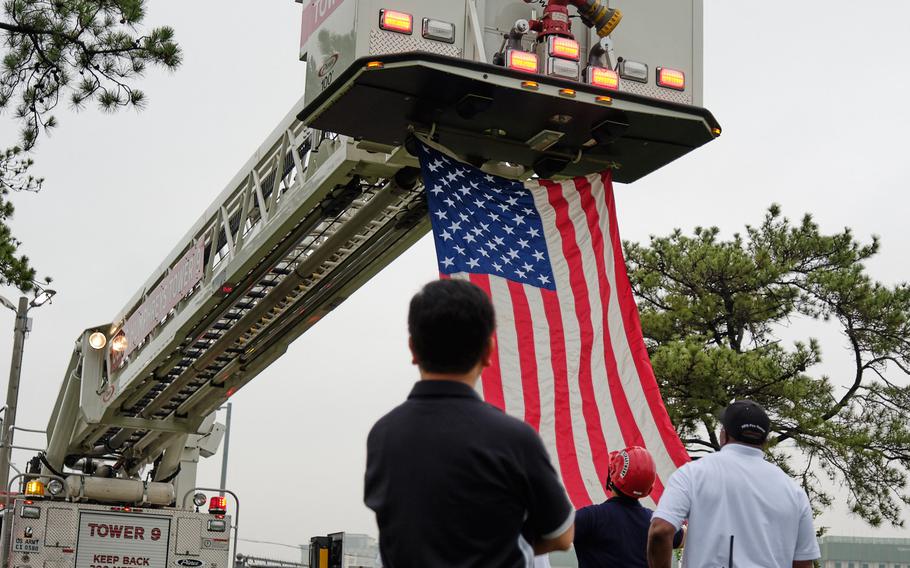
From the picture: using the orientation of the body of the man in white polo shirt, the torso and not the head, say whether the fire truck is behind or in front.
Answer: in front

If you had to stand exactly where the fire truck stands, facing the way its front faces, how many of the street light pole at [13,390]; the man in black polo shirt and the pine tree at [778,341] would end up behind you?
1

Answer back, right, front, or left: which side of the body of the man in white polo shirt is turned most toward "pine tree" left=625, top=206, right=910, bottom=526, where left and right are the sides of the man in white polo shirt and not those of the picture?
front

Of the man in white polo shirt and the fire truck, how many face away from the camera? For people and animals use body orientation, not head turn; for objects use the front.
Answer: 2

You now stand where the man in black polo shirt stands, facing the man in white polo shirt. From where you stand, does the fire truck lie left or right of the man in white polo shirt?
left

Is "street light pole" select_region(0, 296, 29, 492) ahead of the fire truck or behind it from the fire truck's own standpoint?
ahead

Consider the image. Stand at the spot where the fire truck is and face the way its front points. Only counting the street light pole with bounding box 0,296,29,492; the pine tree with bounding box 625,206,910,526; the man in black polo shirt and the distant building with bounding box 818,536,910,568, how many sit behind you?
1

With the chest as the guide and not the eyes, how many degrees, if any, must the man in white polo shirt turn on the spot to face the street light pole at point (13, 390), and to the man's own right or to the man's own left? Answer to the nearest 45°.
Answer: approximately 45° to the man's own left

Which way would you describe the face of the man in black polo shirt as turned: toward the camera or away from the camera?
away from the camera

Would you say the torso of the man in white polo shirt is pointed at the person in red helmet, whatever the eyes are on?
no

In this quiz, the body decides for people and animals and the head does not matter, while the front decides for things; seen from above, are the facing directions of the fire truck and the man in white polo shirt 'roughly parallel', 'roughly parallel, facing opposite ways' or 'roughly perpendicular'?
roughly parallel

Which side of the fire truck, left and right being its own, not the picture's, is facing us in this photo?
back

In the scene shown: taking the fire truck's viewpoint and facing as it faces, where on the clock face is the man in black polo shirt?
The man in black polo shirt is roughly at 6 o'clock from the fire truck.

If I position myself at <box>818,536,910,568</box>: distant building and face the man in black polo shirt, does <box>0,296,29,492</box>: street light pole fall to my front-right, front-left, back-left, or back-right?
front-right

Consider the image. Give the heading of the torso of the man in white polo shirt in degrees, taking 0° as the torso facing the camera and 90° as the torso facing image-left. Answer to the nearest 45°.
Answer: approximately 180°
